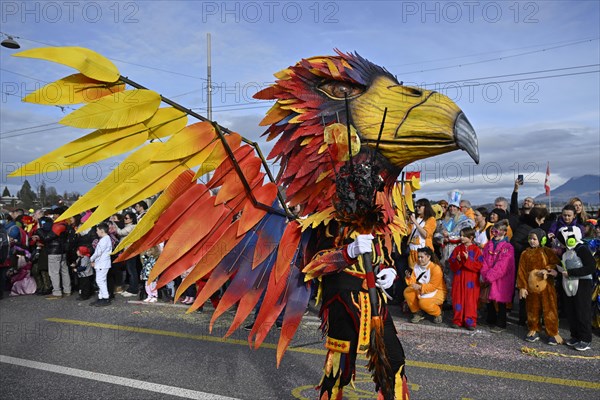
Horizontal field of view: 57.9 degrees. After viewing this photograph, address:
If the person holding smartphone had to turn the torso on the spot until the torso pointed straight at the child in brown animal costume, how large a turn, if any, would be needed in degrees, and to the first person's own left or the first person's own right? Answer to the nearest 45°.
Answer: approximately 45° to the first person's own left

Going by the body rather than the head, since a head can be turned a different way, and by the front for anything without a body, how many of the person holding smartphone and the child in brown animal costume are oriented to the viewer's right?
0

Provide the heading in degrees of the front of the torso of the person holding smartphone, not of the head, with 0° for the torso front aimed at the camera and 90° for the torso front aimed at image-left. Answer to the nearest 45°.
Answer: approximately 45°

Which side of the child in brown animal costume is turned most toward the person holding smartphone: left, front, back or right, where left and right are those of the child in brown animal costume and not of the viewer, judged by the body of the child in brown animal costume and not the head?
back

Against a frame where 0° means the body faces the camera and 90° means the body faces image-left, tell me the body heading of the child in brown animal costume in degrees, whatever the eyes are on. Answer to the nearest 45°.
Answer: approximately 0°
